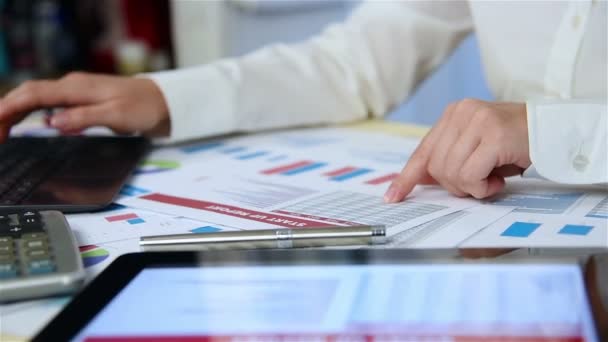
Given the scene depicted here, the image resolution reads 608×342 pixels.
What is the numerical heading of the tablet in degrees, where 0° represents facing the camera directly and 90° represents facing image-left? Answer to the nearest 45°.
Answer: approximately 0°
